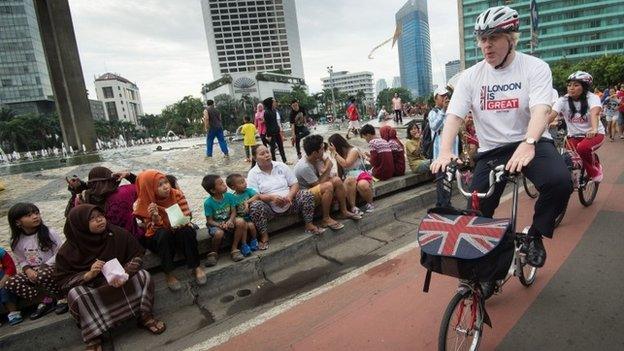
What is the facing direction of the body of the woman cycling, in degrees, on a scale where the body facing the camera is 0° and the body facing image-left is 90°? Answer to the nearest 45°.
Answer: approximately 45°

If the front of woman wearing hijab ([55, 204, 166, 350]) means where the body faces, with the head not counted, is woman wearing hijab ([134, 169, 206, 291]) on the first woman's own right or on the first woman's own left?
on the first woman's own left

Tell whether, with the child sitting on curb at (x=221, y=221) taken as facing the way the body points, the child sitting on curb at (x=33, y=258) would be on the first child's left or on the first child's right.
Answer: on the first child's right

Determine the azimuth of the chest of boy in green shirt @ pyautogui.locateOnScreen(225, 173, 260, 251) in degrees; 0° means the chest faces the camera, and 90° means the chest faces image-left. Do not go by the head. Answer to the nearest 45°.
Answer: approximately 315°

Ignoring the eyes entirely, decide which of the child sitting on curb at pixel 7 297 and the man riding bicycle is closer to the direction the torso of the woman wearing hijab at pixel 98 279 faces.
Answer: the man riding bicycle

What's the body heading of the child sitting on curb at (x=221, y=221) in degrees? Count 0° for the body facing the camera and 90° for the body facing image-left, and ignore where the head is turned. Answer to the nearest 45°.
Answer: approximately 315°

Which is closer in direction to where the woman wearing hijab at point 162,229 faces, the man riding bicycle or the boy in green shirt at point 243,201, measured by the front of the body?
the man riding bicycle

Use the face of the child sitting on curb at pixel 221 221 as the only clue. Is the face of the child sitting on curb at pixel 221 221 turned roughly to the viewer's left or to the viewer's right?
to the viewer's right
